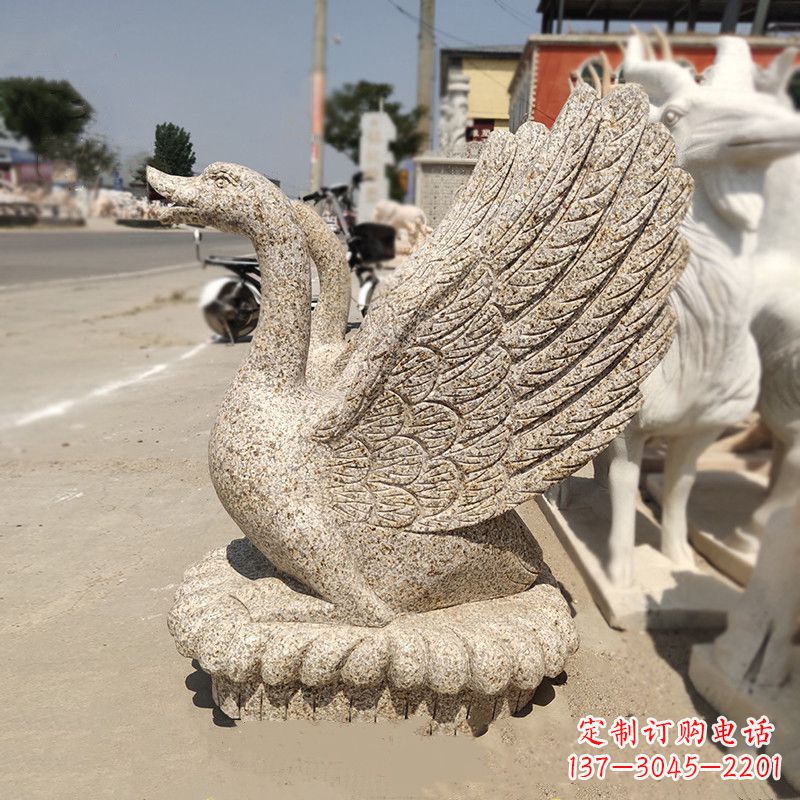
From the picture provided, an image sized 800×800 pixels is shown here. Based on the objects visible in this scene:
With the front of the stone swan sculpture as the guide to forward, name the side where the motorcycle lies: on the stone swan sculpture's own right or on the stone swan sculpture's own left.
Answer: on the stone swan sculpture's own right

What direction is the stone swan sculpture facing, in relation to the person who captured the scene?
facing to the left of the viewer

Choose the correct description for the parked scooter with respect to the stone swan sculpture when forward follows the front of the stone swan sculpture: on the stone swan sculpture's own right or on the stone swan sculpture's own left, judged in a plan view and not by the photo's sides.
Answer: on the stone swan sculpture's own right
